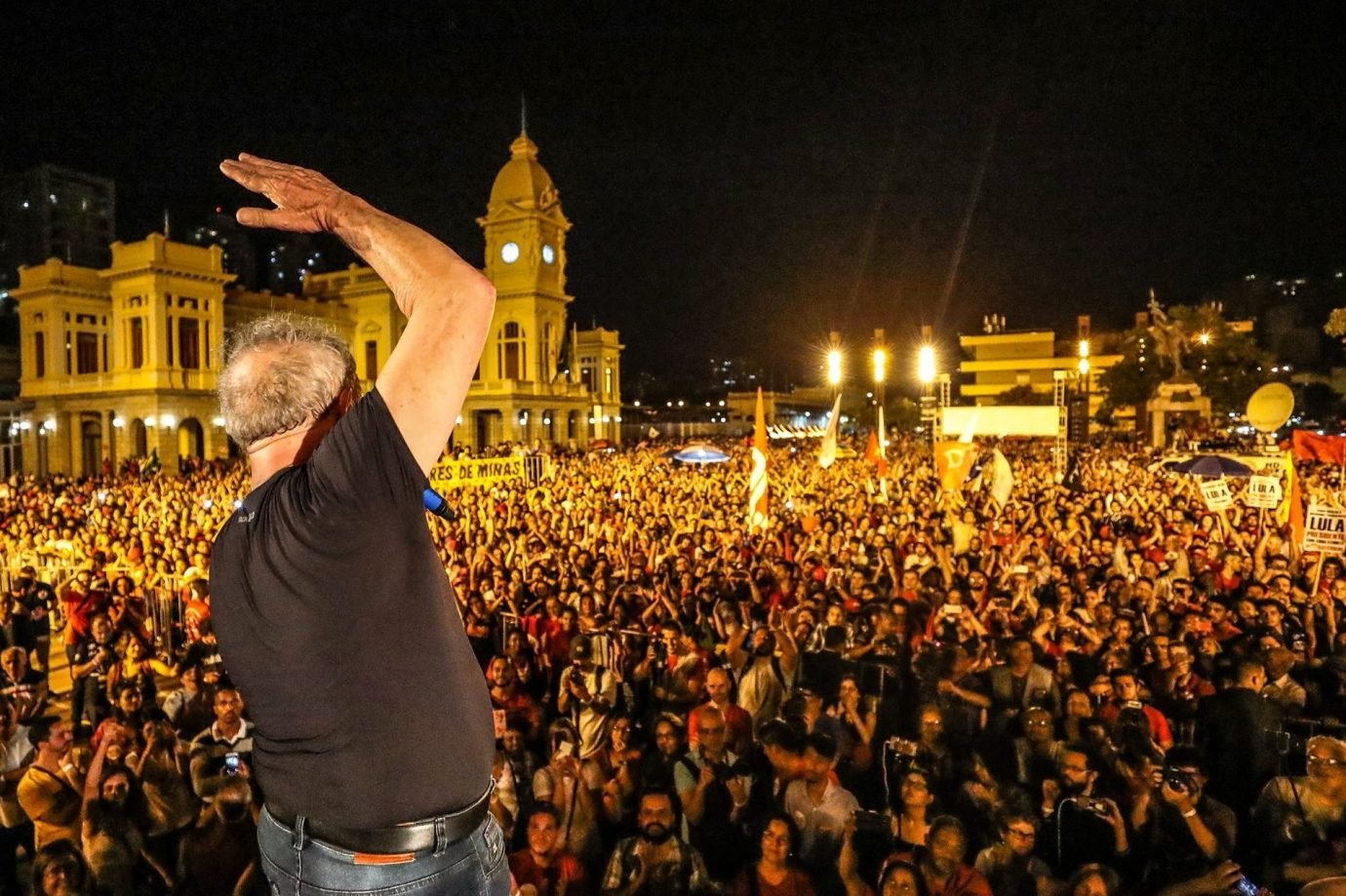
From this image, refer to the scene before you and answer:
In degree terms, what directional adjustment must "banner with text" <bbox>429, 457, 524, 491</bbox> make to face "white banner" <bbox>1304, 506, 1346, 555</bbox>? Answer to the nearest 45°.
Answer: approximately 45° to its left

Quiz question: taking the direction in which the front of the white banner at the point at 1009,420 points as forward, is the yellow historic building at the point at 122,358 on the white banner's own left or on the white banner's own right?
on the white banner's own right

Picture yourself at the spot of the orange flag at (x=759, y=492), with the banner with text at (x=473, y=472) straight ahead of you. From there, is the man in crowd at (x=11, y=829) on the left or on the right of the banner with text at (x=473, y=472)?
left

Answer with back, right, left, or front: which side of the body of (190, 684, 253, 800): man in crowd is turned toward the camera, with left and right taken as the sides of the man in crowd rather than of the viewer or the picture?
front

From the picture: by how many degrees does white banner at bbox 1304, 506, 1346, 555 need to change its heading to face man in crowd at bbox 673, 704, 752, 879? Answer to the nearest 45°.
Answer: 0° — it already faces them

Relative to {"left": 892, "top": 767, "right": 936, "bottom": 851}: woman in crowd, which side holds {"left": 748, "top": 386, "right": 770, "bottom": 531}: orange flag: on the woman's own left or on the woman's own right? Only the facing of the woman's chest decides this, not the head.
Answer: on the woman's own right

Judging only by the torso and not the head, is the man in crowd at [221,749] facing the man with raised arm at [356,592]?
yes

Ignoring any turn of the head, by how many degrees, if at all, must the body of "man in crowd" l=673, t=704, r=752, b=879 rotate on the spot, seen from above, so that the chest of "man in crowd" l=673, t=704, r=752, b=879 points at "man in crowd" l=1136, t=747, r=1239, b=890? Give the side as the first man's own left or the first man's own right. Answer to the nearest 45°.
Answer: approximately 90° to the first man's own left

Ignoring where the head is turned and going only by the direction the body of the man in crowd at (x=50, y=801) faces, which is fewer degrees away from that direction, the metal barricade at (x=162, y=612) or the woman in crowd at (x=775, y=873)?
the woman in crowd

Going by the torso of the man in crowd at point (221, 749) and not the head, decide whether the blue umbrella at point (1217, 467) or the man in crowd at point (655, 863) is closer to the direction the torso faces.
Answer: the man in crowd

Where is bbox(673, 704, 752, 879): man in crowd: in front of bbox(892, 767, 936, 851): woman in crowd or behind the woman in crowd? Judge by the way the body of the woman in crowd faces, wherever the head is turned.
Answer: in front

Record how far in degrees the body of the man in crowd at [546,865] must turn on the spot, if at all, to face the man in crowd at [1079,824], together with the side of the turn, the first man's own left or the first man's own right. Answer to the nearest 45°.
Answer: approximately 90° to the first man's own left

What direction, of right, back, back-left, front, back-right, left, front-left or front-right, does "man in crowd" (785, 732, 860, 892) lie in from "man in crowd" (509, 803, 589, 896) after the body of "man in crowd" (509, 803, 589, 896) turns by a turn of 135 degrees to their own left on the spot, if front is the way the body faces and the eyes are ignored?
front-right

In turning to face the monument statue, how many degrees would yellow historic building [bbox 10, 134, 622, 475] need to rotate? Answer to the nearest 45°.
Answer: approximately 45° to its left

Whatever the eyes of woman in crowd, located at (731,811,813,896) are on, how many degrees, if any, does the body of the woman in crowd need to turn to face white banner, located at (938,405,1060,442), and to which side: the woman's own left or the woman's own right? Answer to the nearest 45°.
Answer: approximately 180°

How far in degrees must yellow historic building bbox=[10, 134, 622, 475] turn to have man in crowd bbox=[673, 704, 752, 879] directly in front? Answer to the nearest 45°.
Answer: approximately 45° to its right

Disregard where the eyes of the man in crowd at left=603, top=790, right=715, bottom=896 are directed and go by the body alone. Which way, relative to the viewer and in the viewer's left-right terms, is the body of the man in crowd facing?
facing the viewer
